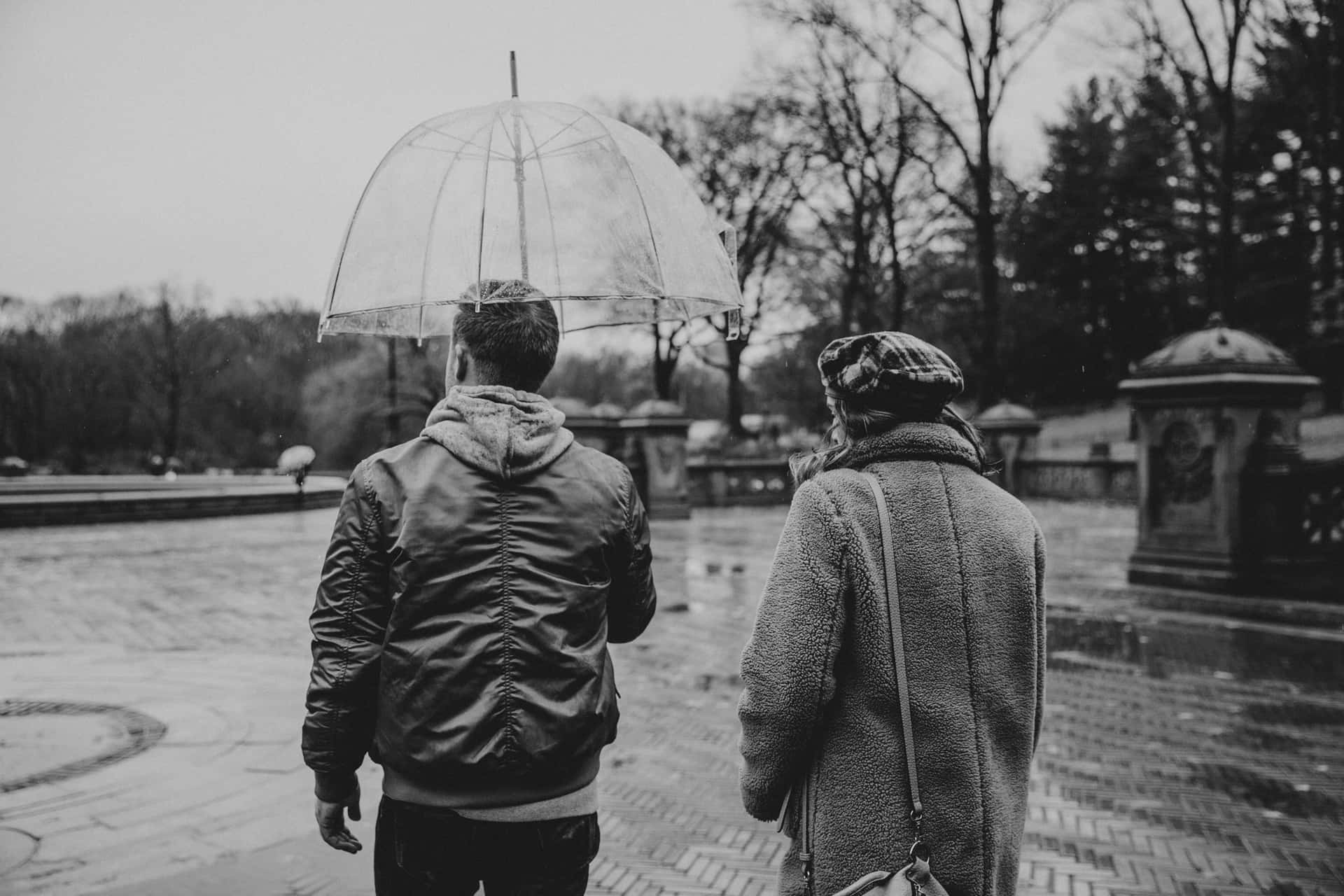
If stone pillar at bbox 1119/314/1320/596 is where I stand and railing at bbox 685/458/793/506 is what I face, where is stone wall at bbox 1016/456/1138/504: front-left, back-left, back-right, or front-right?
front-right

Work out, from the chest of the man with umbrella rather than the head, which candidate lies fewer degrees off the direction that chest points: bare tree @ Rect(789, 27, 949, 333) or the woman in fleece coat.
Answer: the bare tree

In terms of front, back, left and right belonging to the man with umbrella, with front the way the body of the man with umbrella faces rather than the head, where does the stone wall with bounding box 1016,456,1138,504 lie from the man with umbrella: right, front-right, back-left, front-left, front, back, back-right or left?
front-right

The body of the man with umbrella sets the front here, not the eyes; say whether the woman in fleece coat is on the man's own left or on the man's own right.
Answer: on the man's own right

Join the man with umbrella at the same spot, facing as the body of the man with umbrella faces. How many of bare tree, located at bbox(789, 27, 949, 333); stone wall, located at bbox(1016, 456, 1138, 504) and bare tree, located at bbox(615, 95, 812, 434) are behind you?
0

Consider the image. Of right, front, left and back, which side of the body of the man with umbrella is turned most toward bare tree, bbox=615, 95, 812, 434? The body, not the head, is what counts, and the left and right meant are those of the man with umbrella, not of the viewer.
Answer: front

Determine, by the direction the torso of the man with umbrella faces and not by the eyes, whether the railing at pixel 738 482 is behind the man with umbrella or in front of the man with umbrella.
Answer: in front

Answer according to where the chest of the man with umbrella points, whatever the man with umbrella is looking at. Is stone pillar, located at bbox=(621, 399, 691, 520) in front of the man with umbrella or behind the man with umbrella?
in front

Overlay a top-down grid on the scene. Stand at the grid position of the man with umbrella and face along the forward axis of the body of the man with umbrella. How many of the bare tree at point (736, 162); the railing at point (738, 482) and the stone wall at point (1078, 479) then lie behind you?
0

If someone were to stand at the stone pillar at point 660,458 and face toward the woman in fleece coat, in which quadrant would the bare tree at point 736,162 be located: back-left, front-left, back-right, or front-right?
back-left

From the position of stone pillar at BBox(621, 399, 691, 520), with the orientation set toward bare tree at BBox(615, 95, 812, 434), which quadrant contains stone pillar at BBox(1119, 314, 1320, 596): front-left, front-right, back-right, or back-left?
back-right

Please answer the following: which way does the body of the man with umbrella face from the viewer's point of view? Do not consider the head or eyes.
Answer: away from the camera

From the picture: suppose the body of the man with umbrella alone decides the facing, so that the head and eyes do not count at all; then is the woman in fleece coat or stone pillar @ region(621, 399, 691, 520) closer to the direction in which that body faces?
the stone pillar

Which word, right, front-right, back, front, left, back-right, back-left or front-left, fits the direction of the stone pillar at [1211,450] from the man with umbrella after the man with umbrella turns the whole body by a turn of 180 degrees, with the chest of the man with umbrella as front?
back-left

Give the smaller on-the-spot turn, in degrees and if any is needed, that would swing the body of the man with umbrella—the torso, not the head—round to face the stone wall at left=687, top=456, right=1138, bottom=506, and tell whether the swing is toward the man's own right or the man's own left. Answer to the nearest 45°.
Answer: approximately 45° to the man's own right

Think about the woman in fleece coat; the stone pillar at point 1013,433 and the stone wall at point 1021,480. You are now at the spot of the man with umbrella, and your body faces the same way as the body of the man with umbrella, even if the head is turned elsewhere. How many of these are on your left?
0
